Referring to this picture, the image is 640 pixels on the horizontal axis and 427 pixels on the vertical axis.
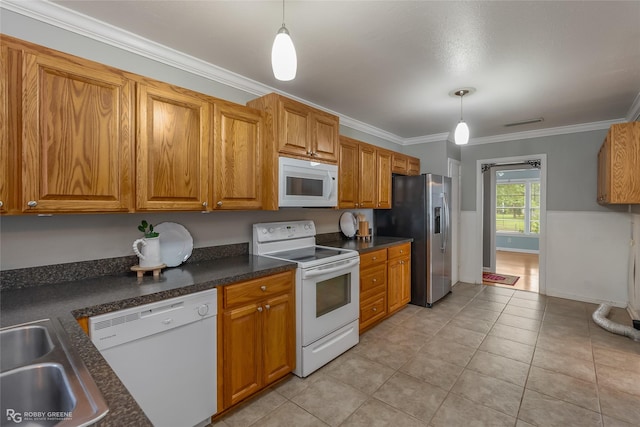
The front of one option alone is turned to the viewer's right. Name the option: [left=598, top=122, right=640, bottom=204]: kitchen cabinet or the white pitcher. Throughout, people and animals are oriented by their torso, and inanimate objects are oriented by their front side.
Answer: the white pitcher

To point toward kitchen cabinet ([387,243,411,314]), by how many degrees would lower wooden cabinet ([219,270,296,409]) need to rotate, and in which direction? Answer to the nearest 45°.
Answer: approximately 90° to its left

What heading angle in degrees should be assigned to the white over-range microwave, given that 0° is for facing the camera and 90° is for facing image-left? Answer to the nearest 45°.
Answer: approximately 315°

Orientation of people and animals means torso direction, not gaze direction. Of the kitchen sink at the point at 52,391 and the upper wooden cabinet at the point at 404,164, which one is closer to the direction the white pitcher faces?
the upper wooden cabinet

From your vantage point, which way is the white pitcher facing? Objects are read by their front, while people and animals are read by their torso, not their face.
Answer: to the viewer's right

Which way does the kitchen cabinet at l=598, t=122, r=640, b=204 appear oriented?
to the viewer's left

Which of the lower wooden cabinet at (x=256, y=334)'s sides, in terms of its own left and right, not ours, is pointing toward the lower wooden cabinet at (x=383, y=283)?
left

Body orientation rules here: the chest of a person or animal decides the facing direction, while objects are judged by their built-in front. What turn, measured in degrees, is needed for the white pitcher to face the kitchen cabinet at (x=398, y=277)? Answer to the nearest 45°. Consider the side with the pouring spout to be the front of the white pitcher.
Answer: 0° — it already faces it

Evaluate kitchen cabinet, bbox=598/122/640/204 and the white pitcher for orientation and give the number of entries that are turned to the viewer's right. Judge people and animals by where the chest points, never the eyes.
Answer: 1
